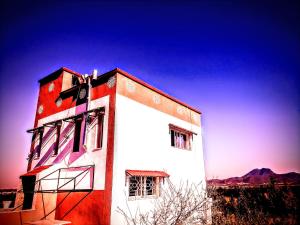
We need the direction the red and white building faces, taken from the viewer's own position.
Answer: facing the viewer and to the left of the viewer
